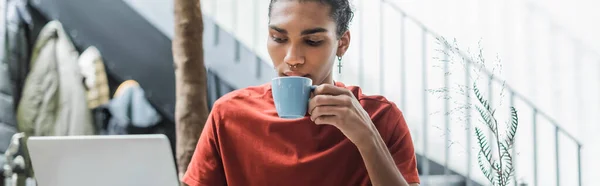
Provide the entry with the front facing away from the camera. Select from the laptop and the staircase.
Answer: the laptop

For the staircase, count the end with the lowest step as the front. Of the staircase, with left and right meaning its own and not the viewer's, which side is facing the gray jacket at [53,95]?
back

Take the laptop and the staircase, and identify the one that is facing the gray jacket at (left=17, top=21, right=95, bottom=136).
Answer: the laptop

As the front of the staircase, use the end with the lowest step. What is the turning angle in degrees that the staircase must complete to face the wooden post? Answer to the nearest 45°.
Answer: approximately 135° to its right

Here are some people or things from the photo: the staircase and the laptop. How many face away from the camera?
1

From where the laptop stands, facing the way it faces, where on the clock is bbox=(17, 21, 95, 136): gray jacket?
The gray jacket is roughly at 12 o'clock from the laptop.

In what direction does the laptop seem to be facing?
away from the camera

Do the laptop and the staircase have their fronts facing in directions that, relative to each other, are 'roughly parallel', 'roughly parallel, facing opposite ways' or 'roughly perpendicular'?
roughly perpendicular

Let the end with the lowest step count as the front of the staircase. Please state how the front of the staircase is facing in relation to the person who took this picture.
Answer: facing to the right of the viewer

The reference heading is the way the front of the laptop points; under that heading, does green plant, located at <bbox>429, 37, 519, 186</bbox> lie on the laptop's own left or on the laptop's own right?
on the laptop's own right

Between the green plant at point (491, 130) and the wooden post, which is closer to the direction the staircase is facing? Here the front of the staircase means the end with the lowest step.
the green plant

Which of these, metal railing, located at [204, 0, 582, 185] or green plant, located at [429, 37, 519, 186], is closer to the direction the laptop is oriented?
the metal railing
